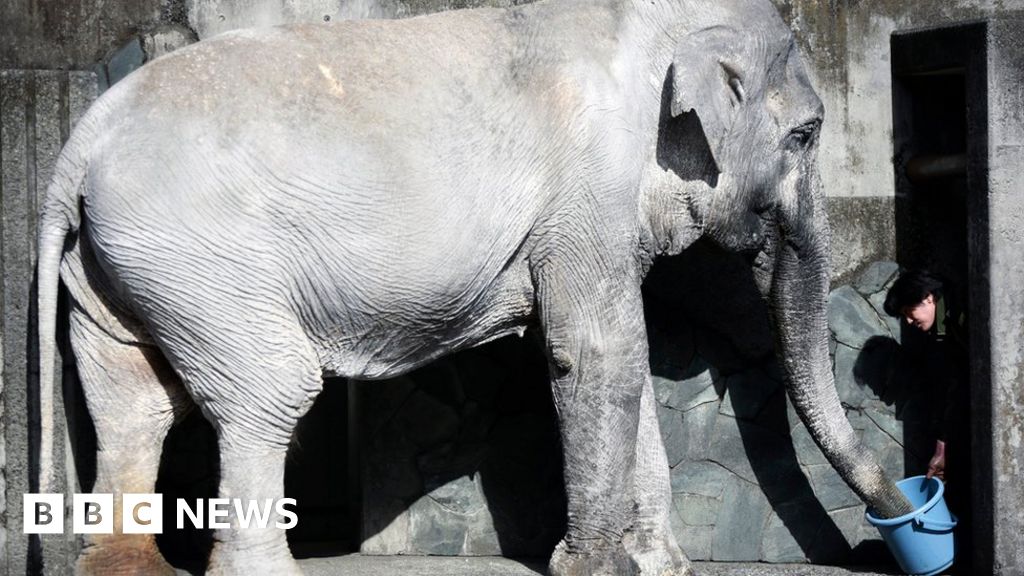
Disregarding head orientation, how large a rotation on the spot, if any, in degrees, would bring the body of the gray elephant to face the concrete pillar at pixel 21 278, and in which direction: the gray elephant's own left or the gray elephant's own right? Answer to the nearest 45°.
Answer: approximately 180°

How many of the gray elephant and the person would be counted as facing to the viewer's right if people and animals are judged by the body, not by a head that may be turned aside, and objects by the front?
1

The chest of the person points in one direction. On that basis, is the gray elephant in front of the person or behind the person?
in front

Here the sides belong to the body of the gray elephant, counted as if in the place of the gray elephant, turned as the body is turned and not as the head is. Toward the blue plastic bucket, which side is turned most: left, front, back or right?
front

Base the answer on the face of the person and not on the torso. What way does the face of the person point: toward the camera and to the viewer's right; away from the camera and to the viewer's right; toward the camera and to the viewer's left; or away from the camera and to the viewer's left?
toward the camera and to the viewer's left

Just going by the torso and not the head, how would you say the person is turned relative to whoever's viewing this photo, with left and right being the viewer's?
facing the viewer and to the left of the viewer

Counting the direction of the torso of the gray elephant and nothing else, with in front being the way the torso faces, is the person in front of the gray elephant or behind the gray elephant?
in front

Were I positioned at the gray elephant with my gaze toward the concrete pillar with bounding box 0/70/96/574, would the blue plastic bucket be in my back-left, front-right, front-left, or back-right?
back-right

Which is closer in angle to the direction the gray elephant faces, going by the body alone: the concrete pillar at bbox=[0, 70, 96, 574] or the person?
the person

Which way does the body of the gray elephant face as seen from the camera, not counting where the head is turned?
to the viewer's right

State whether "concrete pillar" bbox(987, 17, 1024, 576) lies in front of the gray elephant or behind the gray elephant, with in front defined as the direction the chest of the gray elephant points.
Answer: in front

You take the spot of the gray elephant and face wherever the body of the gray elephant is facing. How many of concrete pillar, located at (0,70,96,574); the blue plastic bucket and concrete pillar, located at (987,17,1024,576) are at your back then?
1
